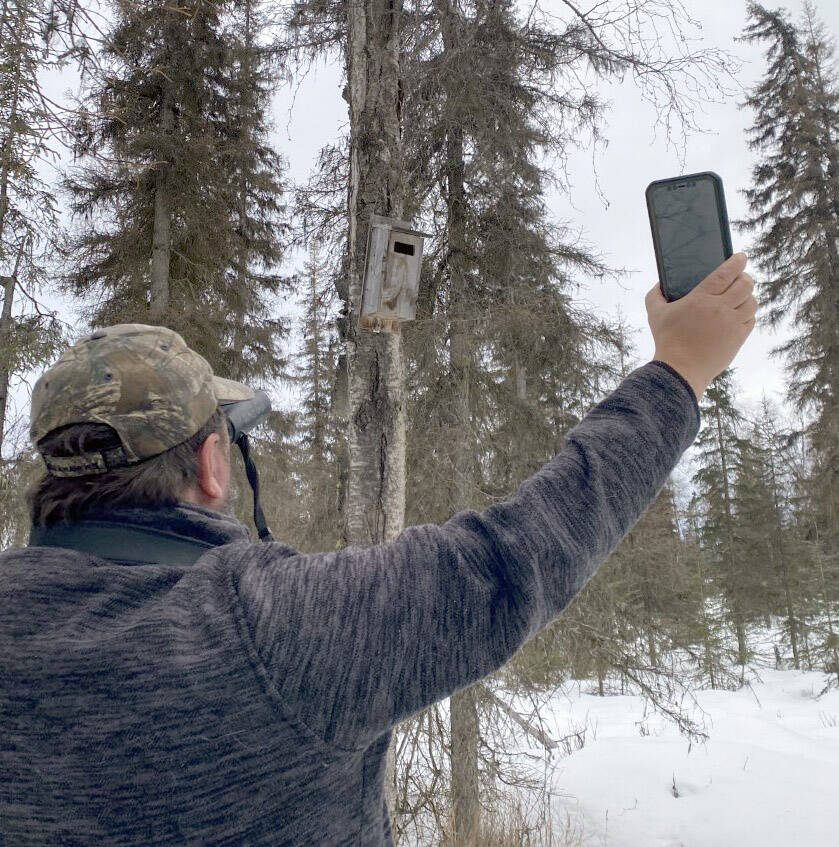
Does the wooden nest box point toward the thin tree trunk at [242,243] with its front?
no

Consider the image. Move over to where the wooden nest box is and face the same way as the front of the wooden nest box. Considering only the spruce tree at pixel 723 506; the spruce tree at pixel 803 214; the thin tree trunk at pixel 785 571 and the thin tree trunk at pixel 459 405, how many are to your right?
0

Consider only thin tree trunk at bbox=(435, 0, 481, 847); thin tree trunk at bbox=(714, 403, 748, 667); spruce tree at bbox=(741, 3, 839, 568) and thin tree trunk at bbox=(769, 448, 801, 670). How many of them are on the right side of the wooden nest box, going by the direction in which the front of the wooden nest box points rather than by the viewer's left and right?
0

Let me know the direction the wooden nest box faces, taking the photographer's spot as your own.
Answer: facing the viewer and to the right of the viewer

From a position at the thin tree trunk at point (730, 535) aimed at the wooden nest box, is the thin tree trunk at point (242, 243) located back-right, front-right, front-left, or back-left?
front-right

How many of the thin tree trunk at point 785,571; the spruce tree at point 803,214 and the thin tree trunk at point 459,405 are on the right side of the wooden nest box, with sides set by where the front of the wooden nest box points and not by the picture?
0

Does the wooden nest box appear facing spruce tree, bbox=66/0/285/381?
no

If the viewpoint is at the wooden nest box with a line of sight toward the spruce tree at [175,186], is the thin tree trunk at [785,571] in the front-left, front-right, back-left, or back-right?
front-right

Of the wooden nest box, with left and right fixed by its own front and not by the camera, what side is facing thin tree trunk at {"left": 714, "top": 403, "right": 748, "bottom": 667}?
left

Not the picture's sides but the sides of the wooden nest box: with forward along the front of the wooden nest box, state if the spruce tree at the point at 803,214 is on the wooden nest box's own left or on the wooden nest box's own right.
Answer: on the wooden nest box's own left

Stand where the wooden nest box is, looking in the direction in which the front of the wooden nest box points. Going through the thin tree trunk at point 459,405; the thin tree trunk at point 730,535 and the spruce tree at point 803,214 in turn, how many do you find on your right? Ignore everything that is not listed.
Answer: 0

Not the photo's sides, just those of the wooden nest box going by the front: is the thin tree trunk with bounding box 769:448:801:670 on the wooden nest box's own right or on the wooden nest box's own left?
on the wooden nest box's own left
